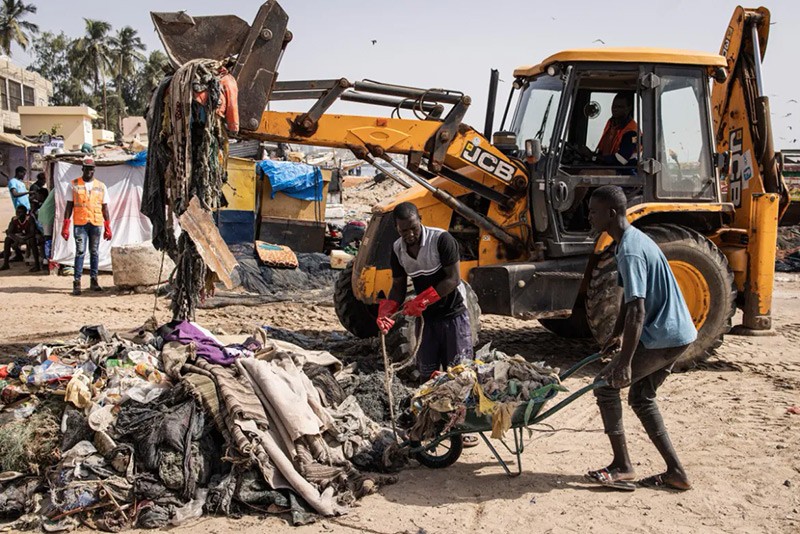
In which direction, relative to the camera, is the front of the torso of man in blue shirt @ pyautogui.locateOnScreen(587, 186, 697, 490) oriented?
to the viewer's left

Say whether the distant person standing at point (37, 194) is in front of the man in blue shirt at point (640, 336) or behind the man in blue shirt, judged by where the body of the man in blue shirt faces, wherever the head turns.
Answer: in front

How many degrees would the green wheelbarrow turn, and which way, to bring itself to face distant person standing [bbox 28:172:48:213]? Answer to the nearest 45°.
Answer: approximately 45° to its right

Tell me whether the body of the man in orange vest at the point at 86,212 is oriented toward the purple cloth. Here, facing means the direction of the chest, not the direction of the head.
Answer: yes

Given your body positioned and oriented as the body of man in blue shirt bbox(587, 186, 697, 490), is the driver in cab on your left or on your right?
on your right

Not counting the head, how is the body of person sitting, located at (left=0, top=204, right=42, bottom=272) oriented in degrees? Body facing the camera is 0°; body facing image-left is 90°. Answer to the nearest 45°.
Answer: approximately 0°

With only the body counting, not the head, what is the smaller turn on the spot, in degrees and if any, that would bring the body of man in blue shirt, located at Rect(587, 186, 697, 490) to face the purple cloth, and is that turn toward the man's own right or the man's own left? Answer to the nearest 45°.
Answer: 0° — they already face it

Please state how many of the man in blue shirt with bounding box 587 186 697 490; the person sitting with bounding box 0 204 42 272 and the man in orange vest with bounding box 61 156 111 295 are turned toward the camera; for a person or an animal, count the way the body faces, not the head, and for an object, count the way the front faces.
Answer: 2

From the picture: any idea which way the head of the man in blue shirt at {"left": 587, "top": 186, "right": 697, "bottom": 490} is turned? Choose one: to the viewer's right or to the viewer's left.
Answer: to the viewer's left

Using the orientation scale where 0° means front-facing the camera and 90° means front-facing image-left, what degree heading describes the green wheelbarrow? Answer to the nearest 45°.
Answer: approximately 90°

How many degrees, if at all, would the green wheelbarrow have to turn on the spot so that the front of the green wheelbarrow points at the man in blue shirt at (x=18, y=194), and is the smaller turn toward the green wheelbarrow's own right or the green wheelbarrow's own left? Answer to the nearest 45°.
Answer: approximately 45° to the green wheelbarrow's own right
